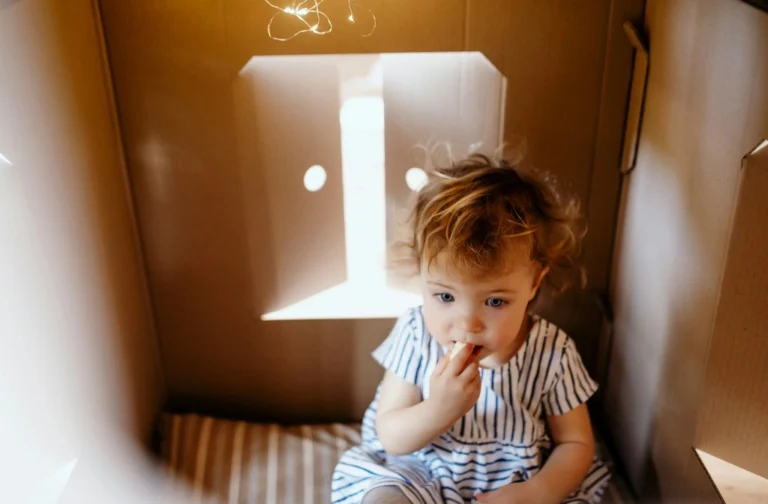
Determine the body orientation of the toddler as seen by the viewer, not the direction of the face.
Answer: toward the camera
